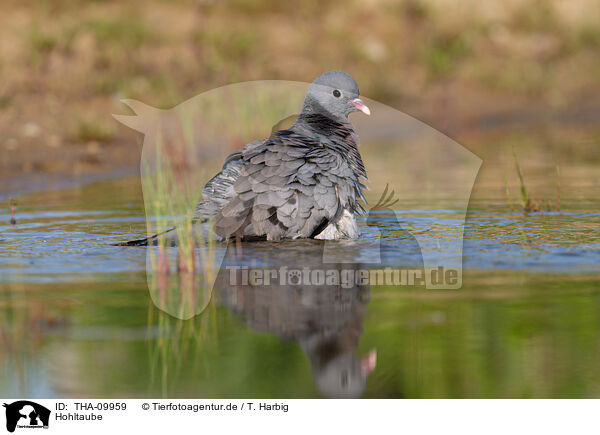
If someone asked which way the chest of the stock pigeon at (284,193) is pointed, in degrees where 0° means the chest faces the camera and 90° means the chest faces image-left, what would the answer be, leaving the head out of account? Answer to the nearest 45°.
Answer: approximately 270°
